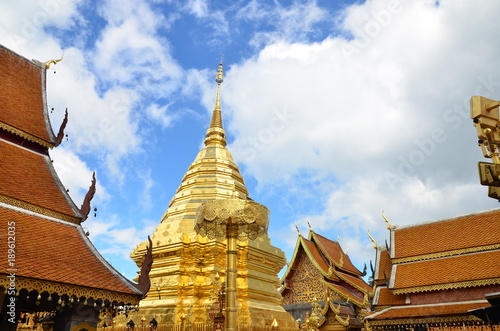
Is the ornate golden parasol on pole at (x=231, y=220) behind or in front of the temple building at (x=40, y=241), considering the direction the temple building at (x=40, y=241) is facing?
in front

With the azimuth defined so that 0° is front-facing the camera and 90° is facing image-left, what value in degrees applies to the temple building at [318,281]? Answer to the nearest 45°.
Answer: approximately 45°

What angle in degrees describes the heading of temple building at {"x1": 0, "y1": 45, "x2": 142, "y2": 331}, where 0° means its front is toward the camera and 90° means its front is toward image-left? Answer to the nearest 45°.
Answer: approximately 270°

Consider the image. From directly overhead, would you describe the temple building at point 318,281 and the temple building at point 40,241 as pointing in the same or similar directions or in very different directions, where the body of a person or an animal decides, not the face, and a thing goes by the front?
very different directions

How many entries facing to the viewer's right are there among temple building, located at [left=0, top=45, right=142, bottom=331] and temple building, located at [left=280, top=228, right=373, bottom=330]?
1

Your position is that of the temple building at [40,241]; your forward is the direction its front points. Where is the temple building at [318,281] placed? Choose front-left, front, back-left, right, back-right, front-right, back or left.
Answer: front-left

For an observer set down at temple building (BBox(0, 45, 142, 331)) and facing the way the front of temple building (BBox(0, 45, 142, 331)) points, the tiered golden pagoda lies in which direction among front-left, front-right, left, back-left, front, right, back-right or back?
front-left

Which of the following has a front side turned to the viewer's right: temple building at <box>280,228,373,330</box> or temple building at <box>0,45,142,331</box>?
temple building at <box>0,45,142,331</box>
